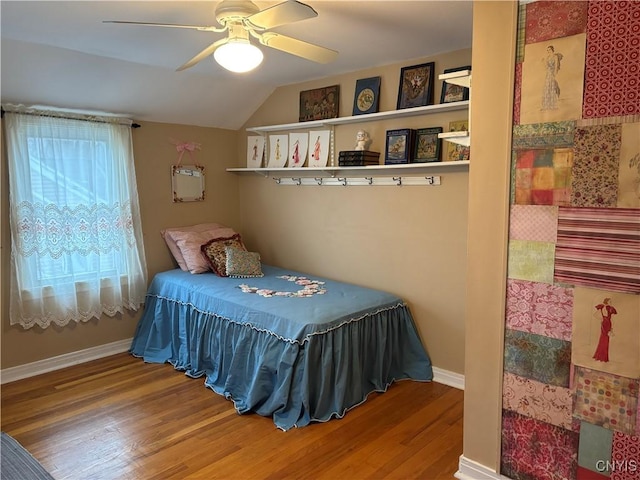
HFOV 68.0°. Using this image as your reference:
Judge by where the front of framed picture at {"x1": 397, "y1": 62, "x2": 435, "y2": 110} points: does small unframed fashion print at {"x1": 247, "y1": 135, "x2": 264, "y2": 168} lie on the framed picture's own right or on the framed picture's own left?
on the framed picture's own right

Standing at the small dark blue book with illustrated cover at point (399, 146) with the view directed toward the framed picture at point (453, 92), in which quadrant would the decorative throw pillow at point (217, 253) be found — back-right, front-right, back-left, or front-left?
back-right

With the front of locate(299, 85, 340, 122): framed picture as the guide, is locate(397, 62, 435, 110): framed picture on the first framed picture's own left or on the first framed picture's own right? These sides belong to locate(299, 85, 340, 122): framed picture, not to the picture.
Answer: on the first framed picture's own left

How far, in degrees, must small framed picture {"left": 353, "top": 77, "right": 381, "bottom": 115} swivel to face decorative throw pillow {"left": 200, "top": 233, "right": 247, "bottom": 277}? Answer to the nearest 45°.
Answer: approximately 45° to its right

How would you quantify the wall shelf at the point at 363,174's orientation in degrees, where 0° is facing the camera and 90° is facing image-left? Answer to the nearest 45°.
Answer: approximately 45°

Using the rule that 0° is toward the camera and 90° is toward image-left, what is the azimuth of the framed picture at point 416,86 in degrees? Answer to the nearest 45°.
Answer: approximately 45°

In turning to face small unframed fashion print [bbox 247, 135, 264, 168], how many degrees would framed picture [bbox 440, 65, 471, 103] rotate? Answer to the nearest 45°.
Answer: approximately 90° to its right

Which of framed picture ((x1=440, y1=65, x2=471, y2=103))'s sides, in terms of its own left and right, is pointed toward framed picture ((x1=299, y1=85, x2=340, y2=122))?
right

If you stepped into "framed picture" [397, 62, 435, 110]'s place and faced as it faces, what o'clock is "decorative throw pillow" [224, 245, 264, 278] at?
The decorative throw pillow is roughly at 2 o'clock from the framed picture.

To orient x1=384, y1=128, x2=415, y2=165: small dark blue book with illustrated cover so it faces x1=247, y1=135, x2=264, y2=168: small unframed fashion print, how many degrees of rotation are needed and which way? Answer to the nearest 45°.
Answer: approximately 90° to its right

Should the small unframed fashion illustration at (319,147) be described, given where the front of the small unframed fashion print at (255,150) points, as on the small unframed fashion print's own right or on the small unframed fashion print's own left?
on the small unframed fashion print's own left

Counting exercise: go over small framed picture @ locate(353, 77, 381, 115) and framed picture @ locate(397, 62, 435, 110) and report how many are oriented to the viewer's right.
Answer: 0

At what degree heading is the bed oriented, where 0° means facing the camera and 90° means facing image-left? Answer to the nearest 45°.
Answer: approximately 315°

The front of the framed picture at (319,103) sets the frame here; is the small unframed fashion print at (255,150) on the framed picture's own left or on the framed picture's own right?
on the framed picture's own right
